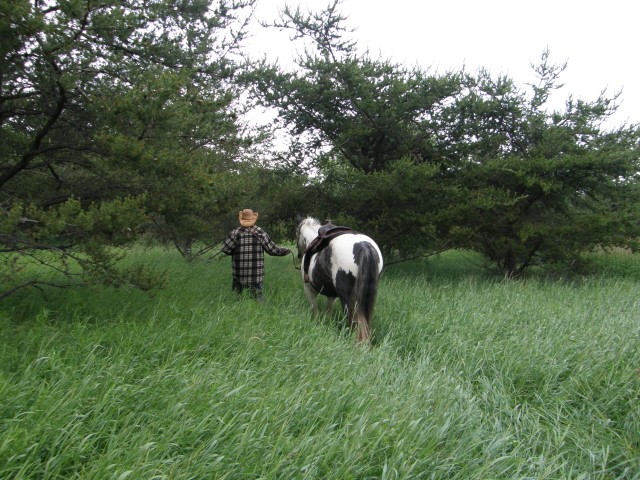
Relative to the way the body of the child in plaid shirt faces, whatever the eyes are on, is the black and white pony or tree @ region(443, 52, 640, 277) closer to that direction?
the tree

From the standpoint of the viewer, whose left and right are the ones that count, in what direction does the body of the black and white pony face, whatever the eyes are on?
facing away from the viewer and to the left of the viewer

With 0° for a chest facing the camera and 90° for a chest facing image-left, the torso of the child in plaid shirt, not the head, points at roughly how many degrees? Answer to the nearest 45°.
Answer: approximately 180°

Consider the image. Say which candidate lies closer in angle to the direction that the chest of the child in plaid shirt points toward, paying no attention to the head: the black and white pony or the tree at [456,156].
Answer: the tree

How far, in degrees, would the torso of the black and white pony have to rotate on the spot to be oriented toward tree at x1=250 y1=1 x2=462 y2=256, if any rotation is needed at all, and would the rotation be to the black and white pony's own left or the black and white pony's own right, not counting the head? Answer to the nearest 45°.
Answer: approximately 45° to the black and white pony's own right

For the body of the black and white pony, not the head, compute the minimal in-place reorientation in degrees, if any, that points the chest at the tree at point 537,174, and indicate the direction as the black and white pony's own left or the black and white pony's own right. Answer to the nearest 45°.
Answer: approximately 90° to the black and white pony's own right

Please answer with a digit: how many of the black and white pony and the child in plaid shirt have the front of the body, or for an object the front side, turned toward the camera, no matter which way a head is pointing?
0

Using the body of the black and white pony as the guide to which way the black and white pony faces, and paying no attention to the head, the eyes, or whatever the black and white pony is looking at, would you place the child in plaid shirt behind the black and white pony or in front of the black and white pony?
in front

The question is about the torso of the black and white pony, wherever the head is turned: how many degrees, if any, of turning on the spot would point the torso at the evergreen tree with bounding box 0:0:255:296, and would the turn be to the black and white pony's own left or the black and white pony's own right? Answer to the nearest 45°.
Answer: approximately 45° to the black and white pony's own left

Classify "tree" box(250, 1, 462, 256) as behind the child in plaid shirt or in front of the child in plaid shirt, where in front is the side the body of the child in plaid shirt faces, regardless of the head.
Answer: in front
